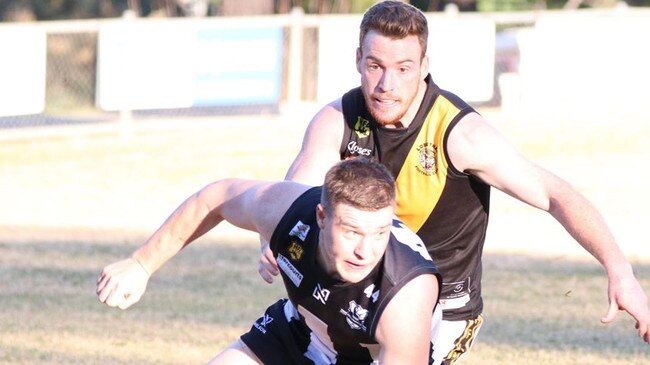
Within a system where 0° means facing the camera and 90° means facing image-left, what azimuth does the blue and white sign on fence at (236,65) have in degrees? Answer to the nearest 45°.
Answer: approximately 0°

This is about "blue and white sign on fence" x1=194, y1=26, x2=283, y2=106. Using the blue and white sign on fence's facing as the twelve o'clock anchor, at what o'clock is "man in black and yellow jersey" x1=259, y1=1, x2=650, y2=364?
The man in black and yellow jersey is roughly at 12 o'clock from the blue and white sign on fence.
